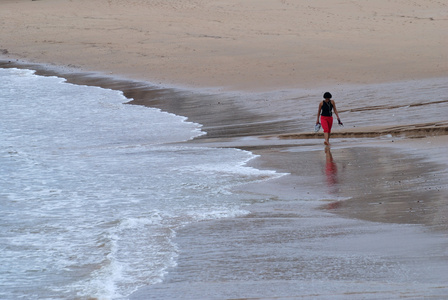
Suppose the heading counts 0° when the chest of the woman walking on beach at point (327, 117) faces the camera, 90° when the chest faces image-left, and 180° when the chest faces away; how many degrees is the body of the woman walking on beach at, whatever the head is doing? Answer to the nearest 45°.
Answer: approximately 0°
